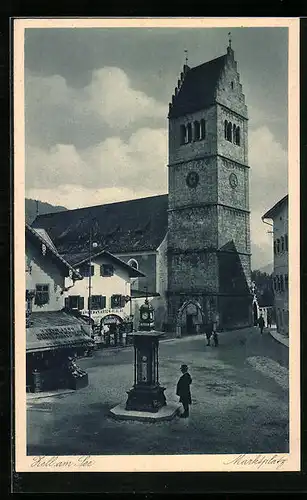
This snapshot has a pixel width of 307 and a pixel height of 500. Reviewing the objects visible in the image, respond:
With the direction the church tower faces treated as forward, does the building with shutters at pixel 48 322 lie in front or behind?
in front

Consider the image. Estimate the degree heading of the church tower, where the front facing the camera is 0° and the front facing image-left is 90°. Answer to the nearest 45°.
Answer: approximately 45°

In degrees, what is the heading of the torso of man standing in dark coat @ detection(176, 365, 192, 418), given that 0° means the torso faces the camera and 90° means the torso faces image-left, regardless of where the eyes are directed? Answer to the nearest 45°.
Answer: approximately 90°

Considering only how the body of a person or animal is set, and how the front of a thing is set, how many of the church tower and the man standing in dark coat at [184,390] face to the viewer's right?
0
